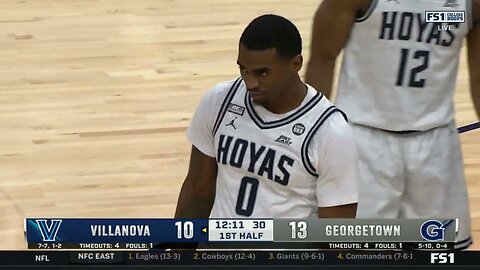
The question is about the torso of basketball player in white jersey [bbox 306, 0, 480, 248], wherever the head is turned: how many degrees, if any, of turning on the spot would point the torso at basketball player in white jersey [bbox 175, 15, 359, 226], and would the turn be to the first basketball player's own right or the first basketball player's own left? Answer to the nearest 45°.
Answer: approximately 45° to the first basketball player's own right

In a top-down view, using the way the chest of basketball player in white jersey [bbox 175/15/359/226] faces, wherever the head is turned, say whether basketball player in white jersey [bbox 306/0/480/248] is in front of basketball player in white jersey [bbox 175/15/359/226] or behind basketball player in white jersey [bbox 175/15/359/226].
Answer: behind

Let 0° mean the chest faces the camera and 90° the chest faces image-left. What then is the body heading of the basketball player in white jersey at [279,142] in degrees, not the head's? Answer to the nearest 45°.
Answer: approximately 45°

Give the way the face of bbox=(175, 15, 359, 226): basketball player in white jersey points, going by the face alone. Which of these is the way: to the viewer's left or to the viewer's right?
to the viewer's left
